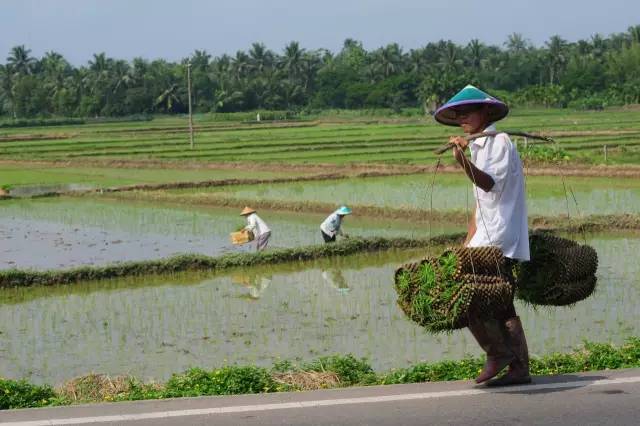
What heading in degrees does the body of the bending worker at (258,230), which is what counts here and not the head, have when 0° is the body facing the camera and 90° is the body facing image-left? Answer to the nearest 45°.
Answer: approximately 90°

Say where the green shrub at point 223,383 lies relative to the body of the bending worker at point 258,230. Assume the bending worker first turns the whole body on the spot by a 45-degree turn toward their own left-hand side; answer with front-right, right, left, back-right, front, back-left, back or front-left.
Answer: front-left

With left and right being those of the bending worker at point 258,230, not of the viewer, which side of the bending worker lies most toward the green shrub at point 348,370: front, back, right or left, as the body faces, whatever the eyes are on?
left

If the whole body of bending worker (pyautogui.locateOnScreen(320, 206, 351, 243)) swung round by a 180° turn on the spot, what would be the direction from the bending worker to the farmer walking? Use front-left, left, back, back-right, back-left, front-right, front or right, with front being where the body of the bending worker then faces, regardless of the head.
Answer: left

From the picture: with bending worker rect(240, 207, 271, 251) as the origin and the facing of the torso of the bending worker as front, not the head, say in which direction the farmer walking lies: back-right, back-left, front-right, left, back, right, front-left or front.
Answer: left

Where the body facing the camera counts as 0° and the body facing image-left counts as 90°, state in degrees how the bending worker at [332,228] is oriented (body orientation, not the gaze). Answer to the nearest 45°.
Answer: approximately 270°

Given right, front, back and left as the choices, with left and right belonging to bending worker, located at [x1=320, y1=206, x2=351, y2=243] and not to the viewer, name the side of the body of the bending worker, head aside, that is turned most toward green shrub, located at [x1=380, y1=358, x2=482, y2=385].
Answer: right

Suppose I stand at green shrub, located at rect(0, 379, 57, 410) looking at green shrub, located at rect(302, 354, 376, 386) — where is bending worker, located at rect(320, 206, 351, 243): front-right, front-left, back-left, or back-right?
front-left

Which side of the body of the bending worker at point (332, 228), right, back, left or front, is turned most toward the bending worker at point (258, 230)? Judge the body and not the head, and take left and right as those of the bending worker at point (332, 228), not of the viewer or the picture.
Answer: back

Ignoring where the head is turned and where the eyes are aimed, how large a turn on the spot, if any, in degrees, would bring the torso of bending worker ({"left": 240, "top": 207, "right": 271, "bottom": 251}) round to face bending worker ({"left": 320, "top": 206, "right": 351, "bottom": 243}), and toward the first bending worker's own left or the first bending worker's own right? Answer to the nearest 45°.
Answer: approximately 180°

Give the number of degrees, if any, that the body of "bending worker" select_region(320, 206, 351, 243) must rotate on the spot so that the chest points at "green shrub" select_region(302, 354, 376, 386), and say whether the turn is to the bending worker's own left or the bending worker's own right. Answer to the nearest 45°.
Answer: approximately 90° to the bending worker's own right

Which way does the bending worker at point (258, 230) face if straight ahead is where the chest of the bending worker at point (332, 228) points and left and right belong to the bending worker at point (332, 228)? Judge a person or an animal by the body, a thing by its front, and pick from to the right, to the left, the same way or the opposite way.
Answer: the opposite way

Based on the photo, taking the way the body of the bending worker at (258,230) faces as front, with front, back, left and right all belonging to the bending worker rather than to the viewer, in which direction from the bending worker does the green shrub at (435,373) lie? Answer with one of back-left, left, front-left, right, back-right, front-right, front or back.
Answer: left

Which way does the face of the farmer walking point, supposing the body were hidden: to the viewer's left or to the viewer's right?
to the viewer's left

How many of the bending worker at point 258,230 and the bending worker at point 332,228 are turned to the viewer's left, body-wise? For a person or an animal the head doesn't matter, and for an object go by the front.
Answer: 1

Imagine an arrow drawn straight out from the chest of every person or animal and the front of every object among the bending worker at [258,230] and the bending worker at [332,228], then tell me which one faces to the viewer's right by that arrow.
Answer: the bending worker at [332,228]

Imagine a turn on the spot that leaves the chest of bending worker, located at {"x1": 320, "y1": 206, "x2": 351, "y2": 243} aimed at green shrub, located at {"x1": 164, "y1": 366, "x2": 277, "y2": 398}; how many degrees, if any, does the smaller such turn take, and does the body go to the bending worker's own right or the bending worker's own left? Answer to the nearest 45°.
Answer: approximately 90° to the bending worker's own right
